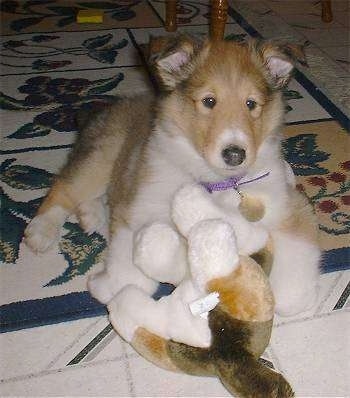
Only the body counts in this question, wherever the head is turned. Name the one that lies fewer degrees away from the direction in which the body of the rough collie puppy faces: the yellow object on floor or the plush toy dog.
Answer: the plush toy dog

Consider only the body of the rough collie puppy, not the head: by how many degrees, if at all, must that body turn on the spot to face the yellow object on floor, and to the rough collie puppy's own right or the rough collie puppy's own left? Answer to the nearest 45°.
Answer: approximately 135° to the rough collie puppy's own left
